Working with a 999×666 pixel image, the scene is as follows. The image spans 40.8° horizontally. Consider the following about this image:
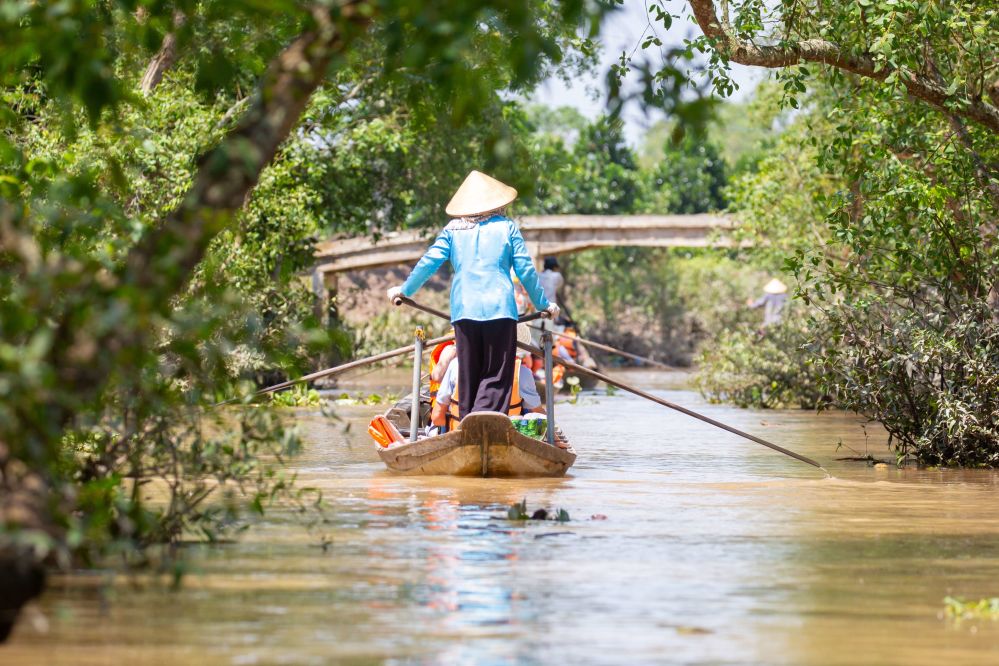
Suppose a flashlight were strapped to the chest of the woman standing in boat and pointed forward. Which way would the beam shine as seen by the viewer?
away from the camera

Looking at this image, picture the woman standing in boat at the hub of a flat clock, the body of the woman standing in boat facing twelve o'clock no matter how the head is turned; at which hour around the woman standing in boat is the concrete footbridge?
The concrete footbridge is roughly at 12 o'clock from the woman standing in boat.

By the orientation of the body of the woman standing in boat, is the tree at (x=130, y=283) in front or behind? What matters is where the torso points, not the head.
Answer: behind

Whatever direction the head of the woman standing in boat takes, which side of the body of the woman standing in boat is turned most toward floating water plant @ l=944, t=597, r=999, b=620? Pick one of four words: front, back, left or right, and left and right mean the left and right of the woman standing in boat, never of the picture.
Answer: back

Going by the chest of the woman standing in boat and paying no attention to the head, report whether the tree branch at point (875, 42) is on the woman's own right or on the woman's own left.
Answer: on the woman's own right

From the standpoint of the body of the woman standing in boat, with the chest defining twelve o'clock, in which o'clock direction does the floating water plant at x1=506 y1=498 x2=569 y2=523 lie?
The floating water plant is roughly at 6 o'clock from the woman standing in boat.

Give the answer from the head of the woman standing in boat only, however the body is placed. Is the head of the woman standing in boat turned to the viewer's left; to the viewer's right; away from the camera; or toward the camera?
away from the camera

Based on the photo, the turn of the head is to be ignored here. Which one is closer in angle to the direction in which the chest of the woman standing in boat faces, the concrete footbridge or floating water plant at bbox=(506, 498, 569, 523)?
the concrete footbridge

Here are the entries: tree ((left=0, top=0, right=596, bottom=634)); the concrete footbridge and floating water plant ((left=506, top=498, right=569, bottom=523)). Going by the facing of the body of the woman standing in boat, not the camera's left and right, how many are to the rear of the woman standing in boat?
2

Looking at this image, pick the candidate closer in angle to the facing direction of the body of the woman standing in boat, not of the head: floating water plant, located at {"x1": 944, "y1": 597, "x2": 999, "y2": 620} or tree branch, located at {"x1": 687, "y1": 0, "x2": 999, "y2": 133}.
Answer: the tree branch
